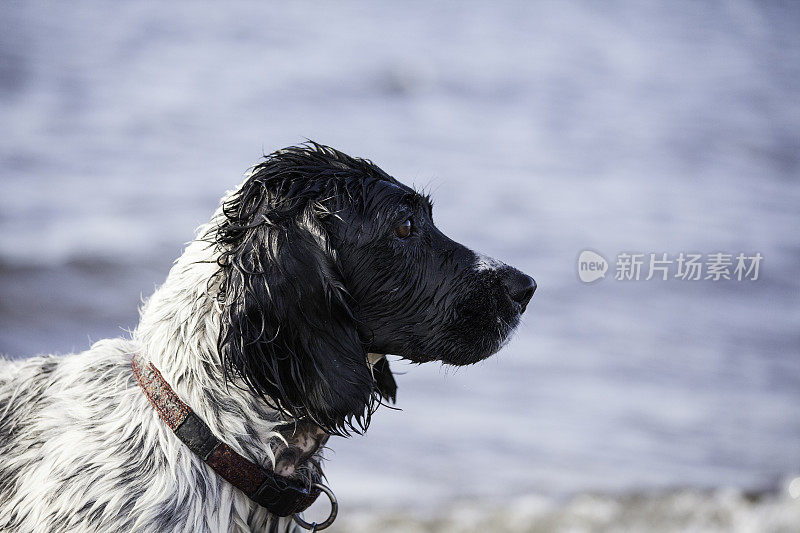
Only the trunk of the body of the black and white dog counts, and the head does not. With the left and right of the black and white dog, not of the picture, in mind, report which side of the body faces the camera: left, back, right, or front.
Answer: right
